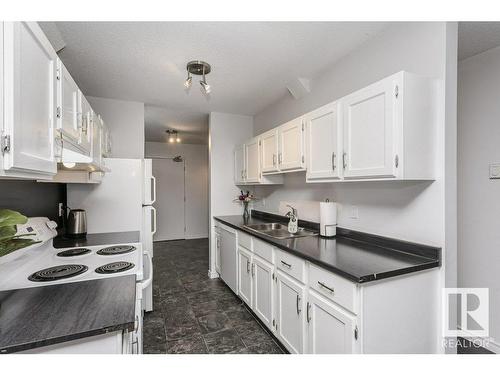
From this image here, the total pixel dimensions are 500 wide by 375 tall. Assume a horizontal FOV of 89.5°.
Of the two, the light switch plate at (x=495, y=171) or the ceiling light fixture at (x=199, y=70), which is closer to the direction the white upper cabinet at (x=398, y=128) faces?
the ceiling light fixture

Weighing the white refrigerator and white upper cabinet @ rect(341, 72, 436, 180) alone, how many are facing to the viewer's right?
1

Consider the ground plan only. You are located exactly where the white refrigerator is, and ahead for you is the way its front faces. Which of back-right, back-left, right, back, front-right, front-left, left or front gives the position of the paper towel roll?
front-right

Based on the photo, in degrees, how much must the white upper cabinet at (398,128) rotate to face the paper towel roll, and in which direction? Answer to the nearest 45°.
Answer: approximately 90° to its right

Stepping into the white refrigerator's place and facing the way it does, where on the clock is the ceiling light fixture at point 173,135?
The ceiling light fixture is roughly at 10 o'clock from the white refrigerator.

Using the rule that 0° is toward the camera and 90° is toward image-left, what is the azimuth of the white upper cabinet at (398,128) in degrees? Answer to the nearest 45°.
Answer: approximately 45°

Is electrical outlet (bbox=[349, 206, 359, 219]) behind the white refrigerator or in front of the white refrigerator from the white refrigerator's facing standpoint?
in front

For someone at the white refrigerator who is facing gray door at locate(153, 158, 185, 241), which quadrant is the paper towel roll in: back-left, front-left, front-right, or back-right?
back-right

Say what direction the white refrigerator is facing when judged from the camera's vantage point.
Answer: facing to the right of the viewer

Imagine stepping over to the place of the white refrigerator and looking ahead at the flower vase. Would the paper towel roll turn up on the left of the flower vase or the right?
right

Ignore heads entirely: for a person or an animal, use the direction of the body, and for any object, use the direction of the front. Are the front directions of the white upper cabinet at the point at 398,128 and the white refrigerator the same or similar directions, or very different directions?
very different directions

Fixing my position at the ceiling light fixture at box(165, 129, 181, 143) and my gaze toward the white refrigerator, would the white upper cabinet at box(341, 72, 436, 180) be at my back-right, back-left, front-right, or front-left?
front-left
